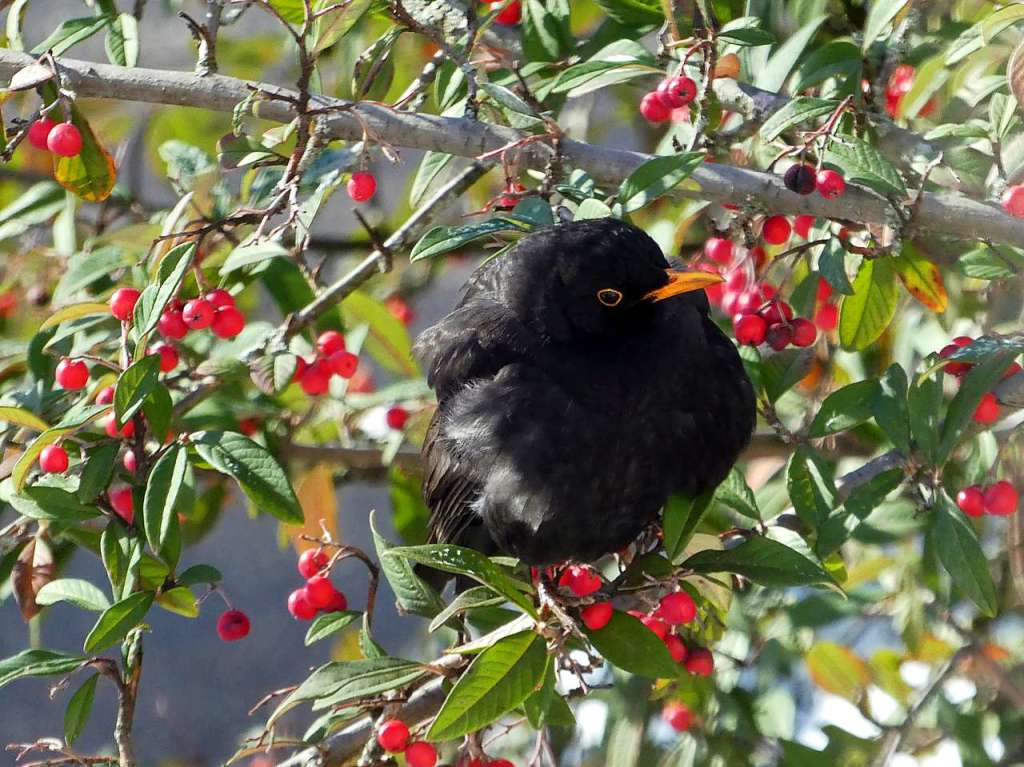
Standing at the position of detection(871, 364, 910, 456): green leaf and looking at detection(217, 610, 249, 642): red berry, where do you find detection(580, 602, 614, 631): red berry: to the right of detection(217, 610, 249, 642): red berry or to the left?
left

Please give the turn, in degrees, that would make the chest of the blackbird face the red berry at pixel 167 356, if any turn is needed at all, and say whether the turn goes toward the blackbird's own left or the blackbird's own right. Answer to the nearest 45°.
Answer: approximately 135° to the blackbird's own right

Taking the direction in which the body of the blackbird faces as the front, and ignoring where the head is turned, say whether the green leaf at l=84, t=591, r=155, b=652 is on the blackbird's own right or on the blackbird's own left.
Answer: on the blackbird's own right

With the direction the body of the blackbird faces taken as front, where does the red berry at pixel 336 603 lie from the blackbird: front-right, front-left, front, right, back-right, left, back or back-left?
back-right

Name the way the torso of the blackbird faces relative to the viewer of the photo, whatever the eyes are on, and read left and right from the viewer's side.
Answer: facing the viewer and to the right of the viewer

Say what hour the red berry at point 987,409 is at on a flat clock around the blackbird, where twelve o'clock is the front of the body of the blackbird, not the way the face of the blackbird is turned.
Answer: The red berry is roughly at 11 o'clock from the blackbird.

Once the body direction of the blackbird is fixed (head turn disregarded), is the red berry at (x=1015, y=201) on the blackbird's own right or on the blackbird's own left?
on the blackbird's own left

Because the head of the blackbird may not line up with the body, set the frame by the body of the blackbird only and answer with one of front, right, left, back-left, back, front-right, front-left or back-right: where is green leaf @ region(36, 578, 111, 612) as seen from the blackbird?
back-right

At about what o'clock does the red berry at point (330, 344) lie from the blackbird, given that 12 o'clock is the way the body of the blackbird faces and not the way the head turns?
The red berry is roughly at 6 o'clock from the blackbird.

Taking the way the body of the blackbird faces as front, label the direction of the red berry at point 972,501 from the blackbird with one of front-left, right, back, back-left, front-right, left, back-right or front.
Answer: front-left

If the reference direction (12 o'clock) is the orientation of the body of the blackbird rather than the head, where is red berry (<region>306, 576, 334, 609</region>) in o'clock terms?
The red berry is roughly at 4 o'clock from the blackbird.

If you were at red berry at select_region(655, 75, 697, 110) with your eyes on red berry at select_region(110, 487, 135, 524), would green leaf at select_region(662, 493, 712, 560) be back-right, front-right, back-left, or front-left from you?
front-left

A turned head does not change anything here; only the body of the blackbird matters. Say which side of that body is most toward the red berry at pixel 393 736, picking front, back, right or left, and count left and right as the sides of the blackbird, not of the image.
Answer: right

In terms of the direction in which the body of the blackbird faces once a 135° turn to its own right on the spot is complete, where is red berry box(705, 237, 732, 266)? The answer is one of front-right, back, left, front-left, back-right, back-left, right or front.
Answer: back-right
